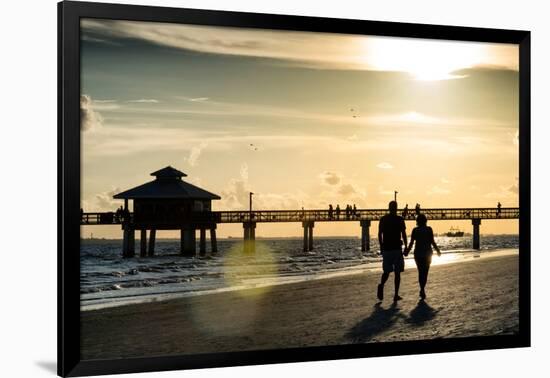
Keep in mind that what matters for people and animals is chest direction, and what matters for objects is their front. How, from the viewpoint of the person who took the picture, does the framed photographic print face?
facing the viewer and to the right of the viewer
